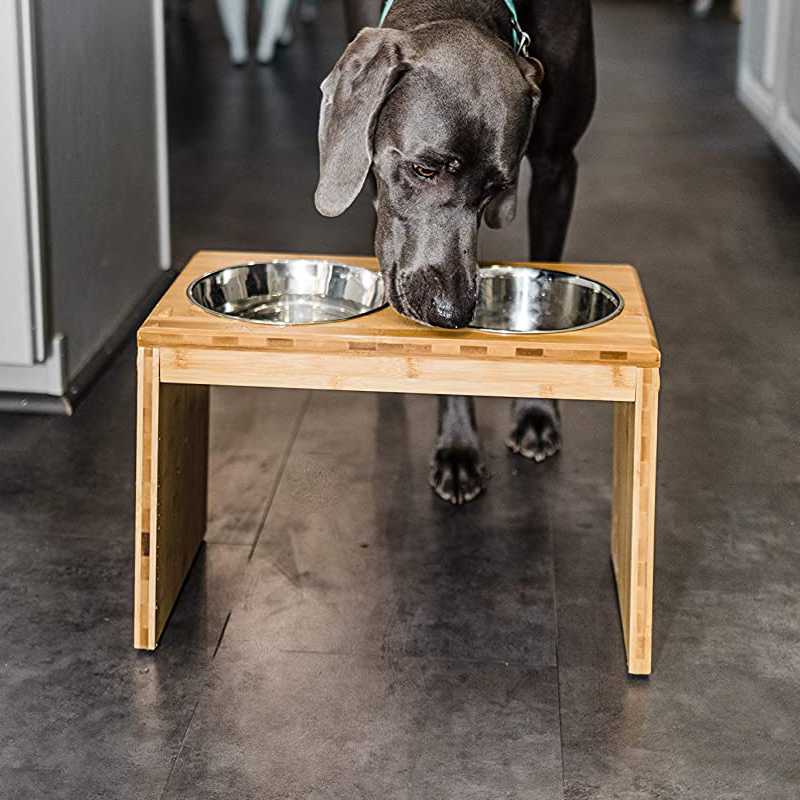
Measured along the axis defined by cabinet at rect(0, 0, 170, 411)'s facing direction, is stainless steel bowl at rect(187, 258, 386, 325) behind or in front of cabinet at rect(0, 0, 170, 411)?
in front

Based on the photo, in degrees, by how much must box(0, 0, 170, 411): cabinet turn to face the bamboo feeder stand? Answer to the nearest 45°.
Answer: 0° — it already faces it

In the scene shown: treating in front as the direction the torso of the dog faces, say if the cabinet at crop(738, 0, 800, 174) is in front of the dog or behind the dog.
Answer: behind

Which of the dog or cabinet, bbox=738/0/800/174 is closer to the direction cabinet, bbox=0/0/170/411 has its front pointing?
the dog

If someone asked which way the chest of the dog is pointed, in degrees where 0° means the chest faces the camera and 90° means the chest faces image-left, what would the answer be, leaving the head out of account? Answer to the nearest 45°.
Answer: approximately 0°
